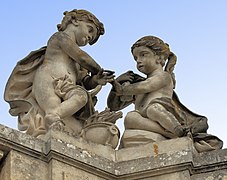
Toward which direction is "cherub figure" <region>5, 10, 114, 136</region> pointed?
to the viewer's right

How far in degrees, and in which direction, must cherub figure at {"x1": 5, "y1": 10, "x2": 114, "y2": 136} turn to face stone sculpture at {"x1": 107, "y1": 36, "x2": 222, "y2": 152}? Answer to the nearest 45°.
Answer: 0° — it already faces it
